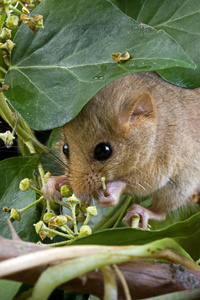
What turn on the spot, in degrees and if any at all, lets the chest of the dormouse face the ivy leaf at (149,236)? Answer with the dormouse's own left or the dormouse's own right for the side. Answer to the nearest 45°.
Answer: approximately 45° to the dormouse's own left

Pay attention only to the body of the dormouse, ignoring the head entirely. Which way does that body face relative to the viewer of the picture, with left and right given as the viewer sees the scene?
facing the viewer and to the left of the viewer
